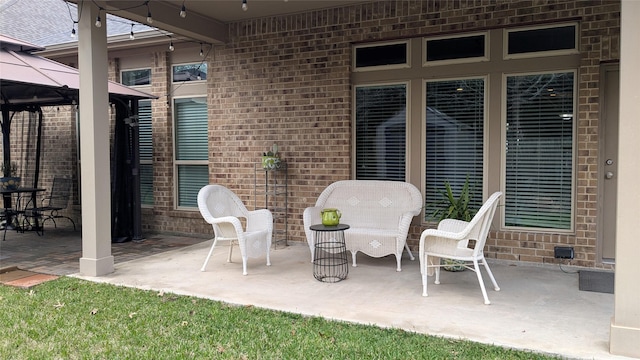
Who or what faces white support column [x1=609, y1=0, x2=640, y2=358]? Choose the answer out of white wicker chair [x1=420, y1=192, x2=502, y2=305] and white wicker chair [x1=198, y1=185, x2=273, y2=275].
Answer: white wicker chair [x1=198, y1=185, x2=273, y2=275]

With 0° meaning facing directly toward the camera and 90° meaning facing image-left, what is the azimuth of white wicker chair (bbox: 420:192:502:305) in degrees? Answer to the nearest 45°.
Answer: approximately 90°

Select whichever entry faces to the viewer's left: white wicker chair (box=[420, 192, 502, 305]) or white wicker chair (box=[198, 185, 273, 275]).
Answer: white wicker chair (box=[420, 192, 502, 305])

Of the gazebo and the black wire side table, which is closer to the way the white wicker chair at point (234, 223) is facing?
the black wire side table

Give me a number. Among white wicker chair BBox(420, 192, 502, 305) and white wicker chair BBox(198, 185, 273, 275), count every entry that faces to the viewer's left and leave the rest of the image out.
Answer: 1

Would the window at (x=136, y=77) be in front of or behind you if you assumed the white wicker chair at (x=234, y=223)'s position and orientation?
behind

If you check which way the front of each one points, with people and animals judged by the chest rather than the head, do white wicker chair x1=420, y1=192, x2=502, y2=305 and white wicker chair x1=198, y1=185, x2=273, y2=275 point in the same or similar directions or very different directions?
very different directions

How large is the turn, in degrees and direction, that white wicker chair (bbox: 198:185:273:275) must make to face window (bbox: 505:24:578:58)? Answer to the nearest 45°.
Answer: approximately 45° to its left

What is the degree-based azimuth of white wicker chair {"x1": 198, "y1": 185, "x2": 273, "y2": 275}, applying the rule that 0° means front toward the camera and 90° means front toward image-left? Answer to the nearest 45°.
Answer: approximately 315°

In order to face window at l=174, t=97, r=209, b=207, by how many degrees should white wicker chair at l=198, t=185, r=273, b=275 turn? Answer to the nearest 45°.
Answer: approximately 135° to its left

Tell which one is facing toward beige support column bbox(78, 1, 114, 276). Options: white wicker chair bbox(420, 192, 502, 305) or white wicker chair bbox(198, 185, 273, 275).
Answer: white wicker chair bbox(420, 192, 502, 305)

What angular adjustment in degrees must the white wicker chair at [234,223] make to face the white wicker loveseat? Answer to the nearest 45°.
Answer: approximately 45° to its left

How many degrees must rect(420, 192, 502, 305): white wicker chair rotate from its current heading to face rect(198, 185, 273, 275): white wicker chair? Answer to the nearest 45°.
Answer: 0° — it already faces it
